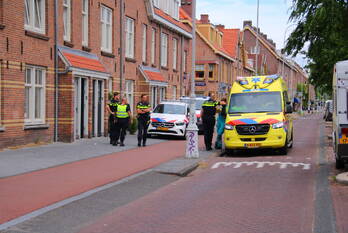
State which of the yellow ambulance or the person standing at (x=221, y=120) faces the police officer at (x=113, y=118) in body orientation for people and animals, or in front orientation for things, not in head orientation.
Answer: the person standing

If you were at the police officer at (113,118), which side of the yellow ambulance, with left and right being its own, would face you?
right

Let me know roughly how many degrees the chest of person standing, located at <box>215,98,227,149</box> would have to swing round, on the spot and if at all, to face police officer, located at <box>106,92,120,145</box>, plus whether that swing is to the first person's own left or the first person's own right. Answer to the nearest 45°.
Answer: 0° — they already face them

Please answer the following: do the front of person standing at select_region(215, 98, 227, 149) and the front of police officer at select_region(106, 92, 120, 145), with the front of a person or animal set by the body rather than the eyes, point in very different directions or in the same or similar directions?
very different directions

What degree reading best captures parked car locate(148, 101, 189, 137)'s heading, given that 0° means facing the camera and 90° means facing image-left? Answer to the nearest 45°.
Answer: approximately 0°

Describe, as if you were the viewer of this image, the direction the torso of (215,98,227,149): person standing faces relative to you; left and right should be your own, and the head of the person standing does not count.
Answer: facing to the left of the viewer

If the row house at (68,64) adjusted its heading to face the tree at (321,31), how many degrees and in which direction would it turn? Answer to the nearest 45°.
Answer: approximately 45° to its left

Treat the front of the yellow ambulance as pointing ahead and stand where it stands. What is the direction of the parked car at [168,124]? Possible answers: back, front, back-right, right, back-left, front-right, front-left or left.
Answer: back-right

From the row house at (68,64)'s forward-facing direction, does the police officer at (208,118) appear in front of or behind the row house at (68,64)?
in front
